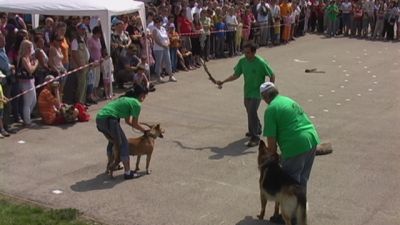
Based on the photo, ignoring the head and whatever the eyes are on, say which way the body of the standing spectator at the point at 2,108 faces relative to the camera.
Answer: to the viewer's right

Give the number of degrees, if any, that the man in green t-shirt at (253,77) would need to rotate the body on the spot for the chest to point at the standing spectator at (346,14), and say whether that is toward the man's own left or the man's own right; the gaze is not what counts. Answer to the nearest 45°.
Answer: approximately 135° to the man's own right

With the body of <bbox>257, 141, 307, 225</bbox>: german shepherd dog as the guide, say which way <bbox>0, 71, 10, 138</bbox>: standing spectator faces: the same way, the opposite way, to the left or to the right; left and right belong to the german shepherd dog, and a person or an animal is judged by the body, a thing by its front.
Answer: to the right

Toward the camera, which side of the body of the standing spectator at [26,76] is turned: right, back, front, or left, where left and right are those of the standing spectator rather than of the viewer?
right

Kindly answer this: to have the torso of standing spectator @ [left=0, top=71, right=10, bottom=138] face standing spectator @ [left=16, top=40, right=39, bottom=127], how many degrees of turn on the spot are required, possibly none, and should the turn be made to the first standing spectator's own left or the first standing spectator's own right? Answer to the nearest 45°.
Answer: approximately 45° to the first standing spectator's own left

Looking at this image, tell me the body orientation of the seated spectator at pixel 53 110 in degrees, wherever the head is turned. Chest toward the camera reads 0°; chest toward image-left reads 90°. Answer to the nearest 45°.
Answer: approximately 270°

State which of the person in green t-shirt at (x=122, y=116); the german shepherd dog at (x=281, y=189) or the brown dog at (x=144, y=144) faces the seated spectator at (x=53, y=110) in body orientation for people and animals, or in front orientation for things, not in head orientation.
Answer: the german shepherd dog

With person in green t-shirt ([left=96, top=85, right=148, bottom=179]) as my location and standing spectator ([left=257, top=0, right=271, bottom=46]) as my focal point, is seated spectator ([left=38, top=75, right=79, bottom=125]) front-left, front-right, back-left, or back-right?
front-left

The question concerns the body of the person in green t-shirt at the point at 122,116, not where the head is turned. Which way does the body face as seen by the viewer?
to the viewer's right

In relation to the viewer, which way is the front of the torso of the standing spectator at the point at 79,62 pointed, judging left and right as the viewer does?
facing the viewer and to the right of the viewer

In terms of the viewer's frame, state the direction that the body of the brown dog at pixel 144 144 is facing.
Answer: to the viewer's right
